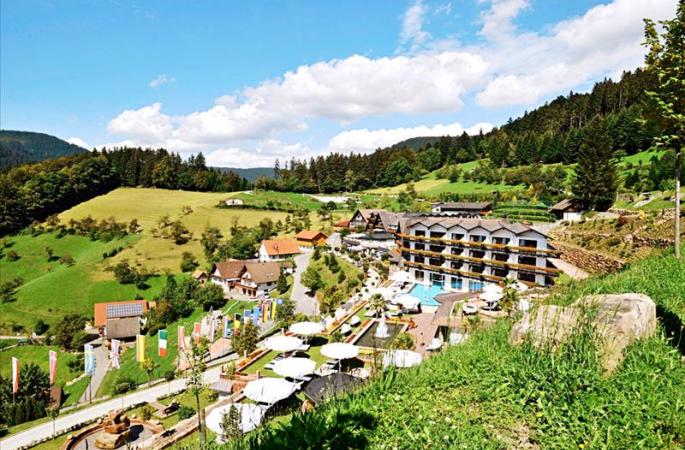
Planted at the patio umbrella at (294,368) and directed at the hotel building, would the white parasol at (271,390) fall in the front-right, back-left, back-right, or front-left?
back-right

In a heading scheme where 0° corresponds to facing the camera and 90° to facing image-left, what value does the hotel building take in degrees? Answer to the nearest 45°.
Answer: approximately 45°

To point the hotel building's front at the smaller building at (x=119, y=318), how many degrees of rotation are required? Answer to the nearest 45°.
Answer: approximately 45° to its right

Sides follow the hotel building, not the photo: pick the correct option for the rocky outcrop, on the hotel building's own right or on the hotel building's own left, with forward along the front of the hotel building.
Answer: on the hotel building's own left

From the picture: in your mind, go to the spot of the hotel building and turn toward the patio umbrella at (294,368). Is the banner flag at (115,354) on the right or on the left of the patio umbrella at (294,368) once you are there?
right

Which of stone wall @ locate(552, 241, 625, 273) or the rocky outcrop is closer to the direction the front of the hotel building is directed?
the rocky outcrop
